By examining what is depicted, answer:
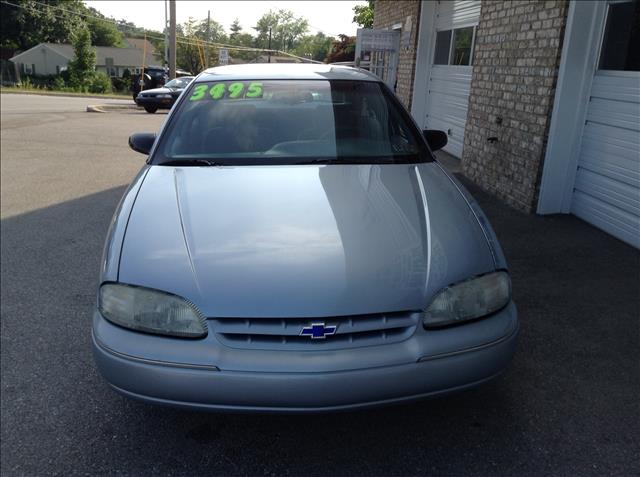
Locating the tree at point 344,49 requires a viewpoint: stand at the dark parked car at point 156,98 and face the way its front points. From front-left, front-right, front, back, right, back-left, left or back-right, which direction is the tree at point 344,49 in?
back

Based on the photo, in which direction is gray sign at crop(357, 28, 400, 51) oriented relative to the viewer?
toward the camera

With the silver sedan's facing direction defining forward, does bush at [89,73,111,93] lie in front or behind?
behind

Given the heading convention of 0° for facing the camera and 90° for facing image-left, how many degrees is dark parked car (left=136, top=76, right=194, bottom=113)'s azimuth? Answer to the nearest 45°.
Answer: approximately 45°

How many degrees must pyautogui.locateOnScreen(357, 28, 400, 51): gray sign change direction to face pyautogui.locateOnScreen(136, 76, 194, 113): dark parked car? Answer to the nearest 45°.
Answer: approximately 135° to its right

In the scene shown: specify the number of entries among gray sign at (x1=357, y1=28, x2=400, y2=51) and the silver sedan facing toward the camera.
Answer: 2

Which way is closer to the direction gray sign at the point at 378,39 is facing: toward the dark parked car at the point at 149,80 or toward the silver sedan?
the silver sedan

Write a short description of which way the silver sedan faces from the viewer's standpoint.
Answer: facing the viewer

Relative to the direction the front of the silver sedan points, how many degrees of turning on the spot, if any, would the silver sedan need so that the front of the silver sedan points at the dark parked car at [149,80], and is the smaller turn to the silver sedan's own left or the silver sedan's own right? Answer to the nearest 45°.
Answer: approximately 180°

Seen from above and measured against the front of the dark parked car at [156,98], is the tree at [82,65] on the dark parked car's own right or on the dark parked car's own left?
on the dark parked car's own right
